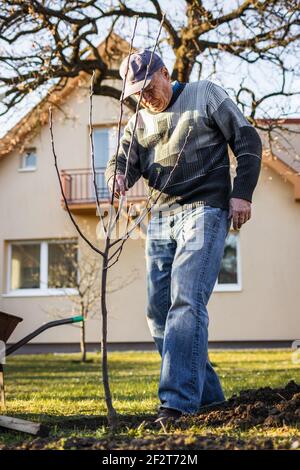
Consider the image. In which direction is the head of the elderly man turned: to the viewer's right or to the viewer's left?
to the viewer's left

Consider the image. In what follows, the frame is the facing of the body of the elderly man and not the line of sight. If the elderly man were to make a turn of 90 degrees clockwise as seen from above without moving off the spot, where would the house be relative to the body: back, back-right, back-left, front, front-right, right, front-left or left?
front-right

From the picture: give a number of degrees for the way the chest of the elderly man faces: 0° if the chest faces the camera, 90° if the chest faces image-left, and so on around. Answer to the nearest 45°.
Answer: approximately 45°
